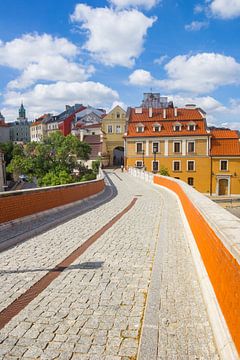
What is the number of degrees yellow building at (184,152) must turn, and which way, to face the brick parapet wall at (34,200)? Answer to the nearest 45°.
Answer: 0° — it already faces it

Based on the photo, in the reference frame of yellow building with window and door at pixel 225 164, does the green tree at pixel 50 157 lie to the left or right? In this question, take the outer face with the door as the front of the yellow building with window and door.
on its right

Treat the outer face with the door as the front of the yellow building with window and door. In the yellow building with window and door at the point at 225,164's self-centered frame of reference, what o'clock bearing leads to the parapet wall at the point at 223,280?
The parapet wall is roughly at 12 o'clock from the yellow building with window and door.

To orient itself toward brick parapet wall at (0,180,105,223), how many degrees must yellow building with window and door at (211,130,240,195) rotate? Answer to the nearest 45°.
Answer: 0° — it already faces it

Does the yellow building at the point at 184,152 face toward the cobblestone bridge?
yes

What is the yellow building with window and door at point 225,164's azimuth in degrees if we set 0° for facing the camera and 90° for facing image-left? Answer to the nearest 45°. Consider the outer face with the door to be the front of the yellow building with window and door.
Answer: approximately 0°

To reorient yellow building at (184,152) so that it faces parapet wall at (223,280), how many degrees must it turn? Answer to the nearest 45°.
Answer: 0° — it already faces it

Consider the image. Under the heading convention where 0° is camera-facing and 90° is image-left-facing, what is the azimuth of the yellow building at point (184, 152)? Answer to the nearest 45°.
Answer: approximately 0°
